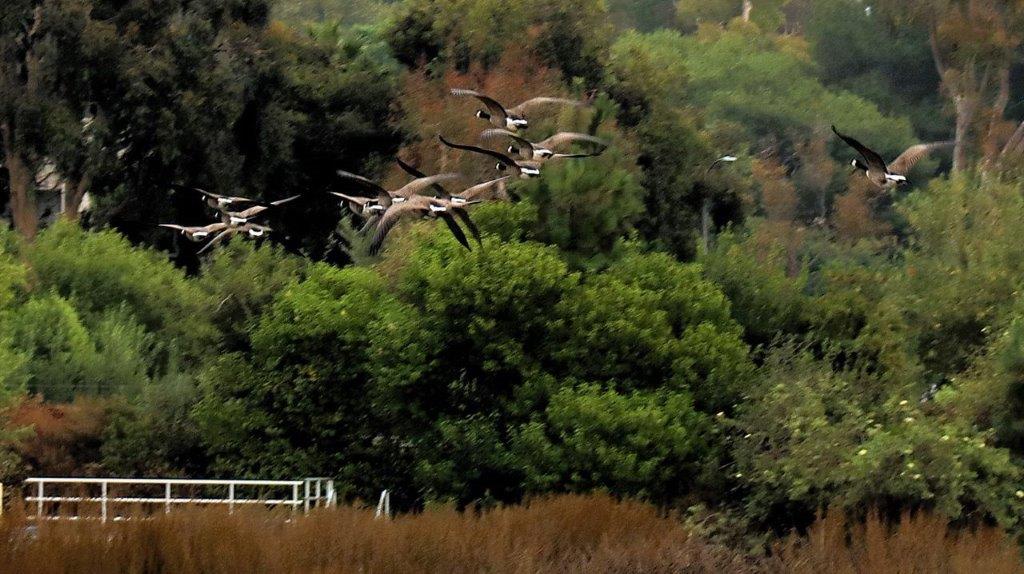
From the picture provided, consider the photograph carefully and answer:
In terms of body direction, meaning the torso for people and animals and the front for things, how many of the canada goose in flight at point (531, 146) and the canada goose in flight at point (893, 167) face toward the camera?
0

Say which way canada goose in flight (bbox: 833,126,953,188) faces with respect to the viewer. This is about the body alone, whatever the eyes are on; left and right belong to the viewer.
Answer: facing away from the viewer and to the left of the viewer

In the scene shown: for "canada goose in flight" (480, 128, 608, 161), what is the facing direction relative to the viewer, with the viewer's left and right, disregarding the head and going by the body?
facing away from the viewer and to the left of the viewer

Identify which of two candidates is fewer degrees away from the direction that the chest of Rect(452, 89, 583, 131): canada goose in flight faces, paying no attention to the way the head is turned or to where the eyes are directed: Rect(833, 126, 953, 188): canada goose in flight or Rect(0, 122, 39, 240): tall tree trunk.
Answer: the tall tree trunk

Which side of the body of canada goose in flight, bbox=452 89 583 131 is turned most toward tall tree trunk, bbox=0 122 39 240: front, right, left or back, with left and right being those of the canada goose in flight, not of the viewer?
front

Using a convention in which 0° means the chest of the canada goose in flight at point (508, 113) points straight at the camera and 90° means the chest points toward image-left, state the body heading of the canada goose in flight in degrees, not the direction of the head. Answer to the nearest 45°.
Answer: approximately 135°

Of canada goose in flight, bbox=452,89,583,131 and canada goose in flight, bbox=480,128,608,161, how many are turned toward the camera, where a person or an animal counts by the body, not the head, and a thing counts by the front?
0

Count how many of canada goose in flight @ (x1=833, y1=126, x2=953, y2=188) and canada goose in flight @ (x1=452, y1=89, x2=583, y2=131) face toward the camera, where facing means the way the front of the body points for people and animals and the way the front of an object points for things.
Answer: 0

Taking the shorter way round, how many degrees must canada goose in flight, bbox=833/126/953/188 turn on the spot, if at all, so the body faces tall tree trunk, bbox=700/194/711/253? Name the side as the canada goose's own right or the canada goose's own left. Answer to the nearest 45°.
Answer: approximately 45° to the canada goose's own right
